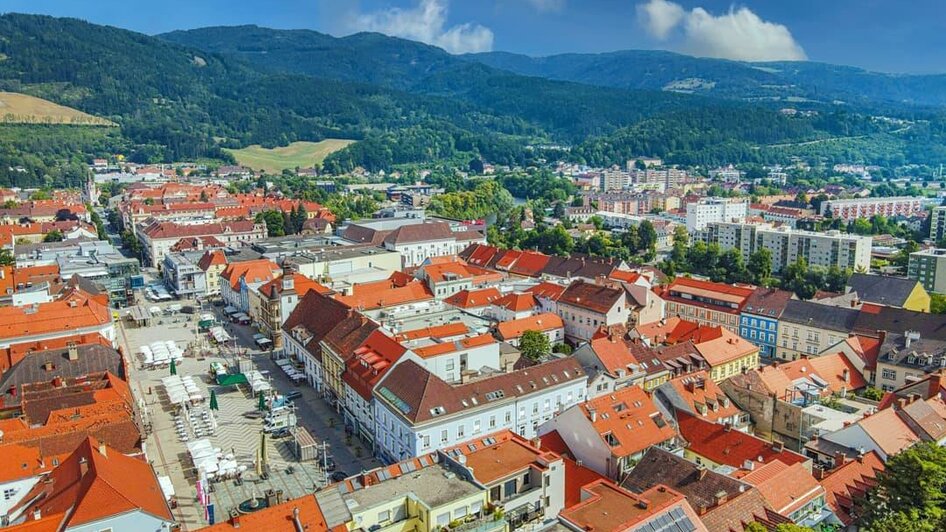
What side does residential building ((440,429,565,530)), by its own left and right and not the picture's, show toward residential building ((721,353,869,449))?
left

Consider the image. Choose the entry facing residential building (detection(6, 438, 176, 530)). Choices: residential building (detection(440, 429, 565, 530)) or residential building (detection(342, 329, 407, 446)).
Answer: residential building (detection(342, 329, 407, 446))

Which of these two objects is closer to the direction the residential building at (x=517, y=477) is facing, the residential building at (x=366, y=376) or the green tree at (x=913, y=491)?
the green tree

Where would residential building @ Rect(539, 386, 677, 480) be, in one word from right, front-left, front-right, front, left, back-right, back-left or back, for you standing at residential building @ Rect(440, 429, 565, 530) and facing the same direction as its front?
left

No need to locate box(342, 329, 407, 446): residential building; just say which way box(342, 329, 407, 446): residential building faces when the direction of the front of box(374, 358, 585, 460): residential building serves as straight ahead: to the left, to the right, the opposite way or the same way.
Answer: to the right

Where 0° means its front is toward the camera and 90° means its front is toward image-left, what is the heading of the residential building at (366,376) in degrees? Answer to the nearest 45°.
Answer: approximately 45°

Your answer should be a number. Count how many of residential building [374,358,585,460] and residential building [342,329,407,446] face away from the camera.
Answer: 0

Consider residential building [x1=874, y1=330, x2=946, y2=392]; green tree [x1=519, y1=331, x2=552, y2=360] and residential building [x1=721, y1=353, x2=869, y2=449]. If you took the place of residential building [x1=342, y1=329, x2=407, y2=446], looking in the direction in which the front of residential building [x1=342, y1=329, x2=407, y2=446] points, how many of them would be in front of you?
0

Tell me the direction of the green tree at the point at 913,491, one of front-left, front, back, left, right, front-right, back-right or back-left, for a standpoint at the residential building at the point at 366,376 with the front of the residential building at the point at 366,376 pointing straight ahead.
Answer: left

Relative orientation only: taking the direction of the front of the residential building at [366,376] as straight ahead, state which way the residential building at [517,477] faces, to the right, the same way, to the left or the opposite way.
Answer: to the left

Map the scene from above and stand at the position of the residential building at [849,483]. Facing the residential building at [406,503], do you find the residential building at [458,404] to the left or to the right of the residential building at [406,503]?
right
